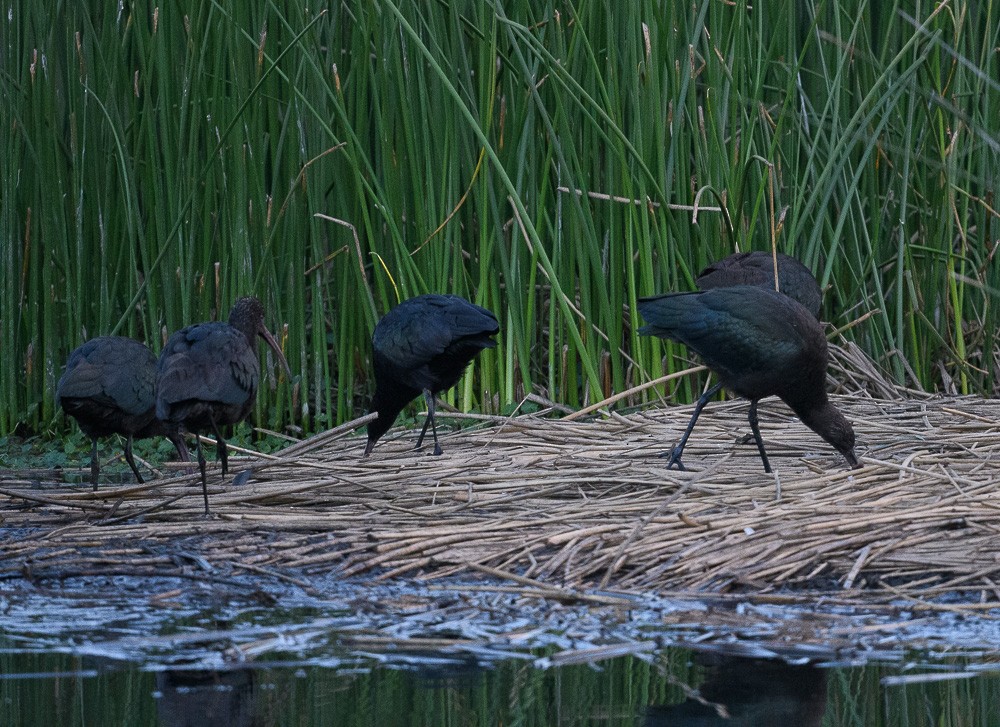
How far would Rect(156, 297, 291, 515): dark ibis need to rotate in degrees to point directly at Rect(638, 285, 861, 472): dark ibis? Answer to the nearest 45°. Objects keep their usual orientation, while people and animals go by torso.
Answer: approximately 45° to its right

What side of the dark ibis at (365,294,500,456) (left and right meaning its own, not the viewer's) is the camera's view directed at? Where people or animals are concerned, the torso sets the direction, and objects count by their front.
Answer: left

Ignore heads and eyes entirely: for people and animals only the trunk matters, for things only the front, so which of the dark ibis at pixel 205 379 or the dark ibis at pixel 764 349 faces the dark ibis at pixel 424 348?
the dark ibis at pixel 205 379

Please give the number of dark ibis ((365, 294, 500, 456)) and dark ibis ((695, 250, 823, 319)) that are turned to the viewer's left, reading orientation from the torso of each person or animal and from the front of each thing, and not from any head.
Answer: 1

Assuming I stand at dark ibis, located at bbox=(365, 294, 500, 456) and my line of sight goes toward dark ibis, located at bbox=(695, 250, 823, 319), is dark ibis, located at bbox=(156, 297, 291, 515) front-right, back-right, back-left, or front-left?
back-right

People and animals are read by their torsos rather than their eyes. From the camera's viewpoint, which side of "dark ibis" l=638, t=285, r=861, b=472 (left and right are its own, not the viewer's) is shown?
right

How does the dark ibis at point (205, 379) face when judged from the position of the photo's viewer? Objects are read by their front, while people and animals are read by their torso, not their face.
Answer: facing away from the viewer and to the right of the viewer

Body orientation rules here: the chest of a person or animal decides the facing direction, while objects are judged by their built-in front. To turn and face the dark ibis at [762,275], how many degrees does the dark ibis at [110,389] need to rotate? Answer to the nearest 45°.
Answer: approximately 45° to its right

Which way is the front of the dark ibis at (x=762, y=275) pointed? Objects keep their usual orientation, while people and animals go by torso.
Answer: to the viewer's right
